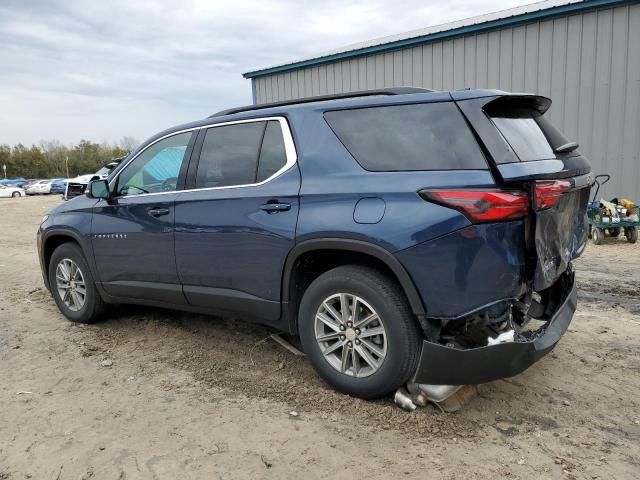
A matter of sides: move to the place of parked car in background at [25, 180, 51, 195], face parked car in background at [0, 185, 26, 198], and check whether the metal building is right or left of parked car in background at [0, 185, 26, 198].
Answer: left

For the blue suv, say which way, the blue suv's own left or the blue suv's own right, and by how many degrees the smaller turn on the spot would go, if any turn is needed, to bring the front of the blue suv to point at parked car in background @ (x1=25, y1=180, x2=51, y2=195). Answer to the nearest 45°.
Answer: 0° — it already faces it

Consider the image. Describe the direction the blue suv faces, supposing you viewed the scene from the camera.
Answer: facing away from the viewer and to the left of the viewer

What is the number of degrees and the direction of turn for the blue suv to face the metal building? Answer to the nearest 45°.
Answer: approximately 90° to its right

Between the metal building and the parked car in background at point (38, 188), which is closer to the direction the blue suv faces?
the parked car in background
